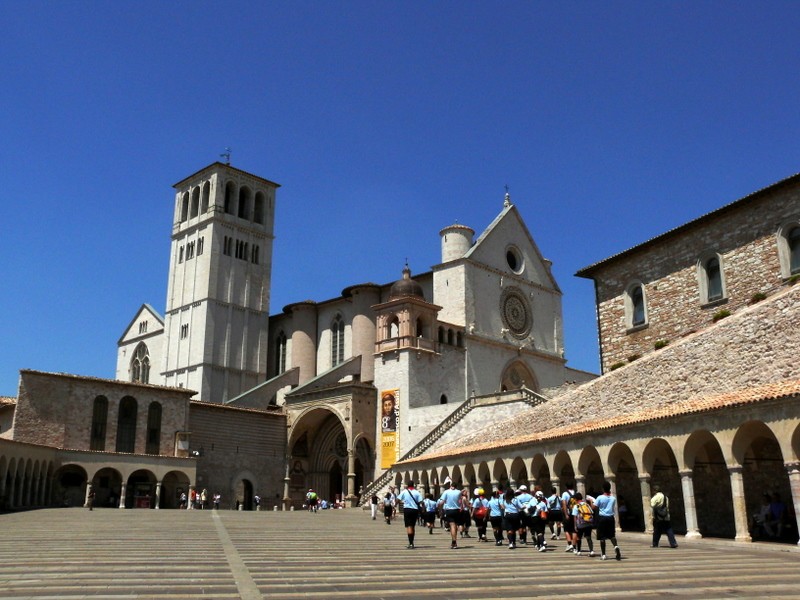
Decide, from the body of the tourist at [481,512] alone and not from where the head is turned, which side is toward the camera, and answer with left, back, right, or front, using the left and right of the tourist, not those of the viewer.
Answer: back

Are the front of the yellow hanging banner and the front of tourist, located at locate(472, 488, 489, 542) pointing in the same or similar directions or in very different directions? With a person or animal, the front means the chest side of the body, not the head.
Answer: very different directions

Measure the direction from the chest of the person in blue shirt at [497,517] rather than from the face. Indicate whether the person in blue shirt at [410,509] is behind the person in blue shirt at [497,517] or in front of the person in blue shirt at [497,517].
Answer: behind

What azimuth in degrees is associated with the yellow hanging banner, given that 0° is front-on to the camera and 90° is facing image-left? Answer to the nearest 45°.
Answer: approximately 0°

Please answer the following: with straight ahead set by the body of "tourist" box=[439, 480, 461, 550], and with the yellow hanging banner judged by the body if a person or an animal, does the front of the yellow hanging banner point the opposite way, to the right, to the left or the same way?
the opposite way

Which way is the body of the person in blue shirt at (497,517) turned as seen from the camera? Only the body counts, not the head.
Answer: away from the camera

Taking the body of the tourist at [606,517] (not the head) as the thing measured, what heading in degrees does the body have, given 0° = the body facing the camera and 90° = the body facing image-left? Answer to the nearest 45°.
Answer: approximately 180°

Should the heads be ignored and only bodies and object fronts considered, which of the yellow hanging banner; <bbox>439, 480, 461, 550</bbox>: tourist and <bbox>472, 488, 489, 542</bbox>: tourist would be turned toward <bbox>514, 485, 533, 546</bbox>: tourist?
the yellow hanging banner

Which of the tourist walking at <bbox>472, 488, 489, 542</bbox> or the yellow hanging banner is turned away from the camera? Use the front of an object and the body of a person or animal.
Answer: the tourist walking

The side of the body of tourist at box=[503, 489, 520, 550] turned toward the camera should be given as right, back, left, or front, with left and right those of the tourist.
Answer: back

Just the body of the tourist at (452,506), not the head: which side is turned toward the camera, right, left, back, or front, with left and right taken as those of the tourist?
back

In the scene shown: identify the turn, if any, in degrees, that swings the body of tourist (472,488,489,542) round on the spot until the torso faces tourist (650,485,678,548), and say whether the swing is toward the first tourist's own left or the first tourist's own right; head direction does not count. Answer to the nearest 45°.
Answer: approximately 135° to the first tourist's own right

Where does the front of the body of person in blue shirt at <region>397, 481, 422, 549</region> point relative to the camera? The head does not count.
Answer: away from the camera

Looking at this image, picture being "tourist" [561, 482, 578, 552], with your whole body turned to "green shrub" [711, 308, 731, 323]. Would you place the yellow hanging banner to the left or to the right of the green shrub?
left
